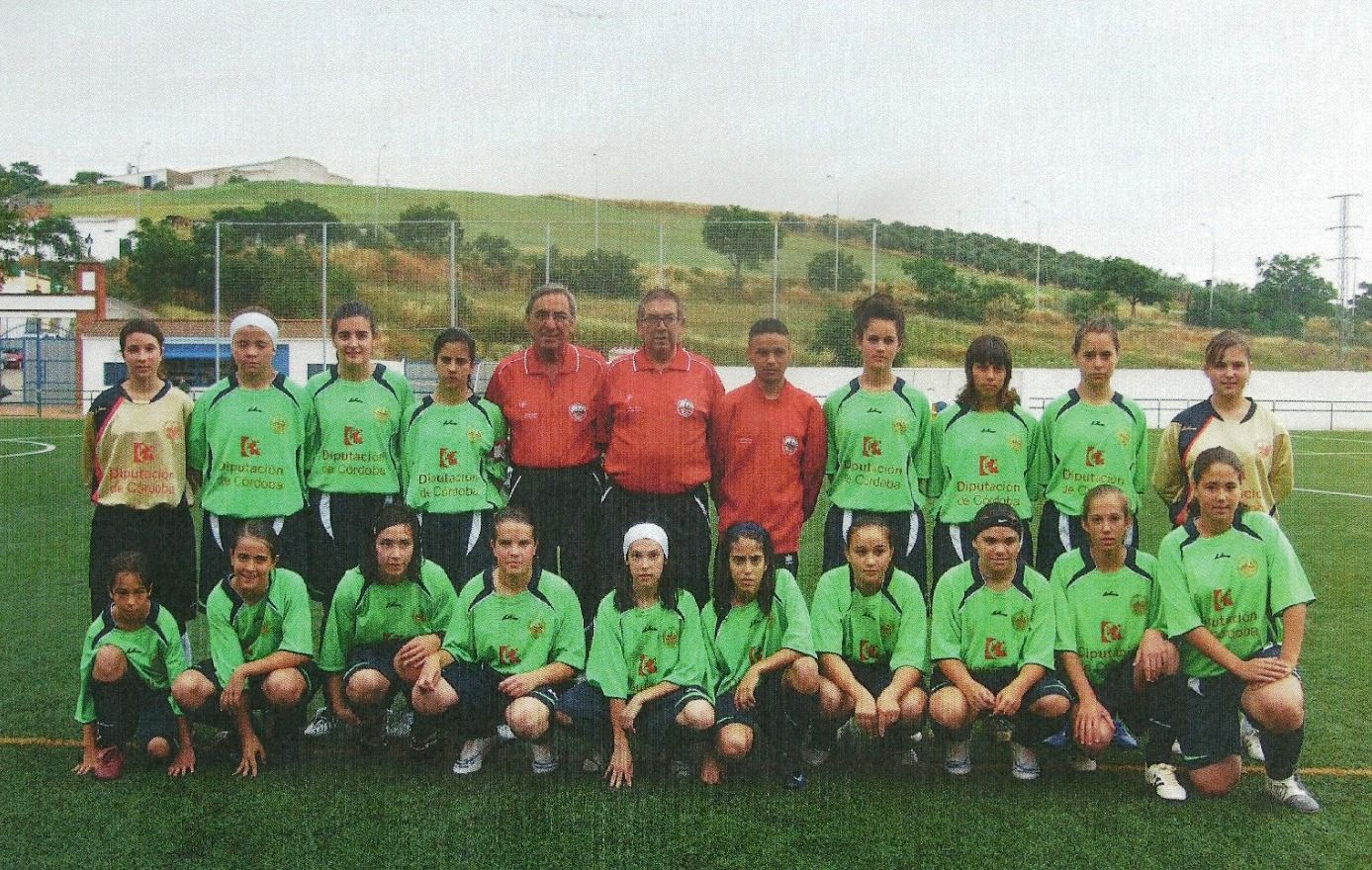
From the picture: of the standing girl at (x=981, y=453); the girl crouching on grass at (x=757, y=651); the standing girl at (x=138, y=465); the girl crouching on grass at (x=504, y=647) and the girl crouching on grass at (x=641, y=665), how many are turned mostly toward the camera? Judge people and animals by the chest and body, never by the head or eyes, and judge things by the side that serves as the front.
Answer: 5

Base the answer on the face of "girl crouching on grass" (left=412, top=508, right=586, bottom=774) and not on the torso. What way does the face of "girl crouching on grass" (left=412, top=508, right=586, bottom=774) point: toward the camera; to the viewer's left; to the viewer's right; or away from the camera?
toward the camera

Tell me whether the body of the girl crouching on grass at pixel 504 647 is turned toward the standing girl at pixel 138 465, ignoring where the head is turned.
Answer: no

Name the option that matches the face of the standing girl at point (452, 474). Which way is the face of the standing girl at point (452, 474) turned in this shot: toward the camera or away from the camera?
toward the camera

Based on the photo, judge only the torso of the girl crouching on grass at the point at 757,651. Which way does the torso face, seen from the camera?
toward the camera

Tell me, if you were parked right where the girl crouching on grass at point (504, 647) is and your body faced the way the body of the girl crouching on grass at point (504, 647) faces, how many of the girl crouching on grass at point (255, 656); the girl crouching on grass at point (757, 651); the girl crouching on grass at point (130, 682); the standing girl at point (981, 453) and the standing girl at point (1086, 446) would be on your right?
2

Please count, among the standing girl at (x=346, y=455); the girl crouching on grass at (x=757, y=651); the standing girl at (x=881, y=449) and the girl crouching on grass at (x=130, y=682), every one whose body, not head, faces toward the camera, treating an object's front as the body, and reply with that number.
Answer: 4

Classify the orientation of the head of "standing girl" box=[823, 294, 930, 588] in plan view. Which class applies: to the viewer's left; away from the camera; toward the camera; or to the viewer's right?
toward the camera

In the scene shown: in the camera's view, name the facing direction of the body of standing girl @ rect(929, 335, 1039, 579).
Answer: toward the camera

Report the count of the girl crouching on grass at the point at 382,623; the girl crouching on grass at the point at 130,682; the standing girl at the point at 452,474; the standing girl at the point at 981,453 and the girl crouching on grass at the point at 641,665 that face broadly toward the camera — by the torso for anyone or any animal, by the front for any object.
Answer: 5

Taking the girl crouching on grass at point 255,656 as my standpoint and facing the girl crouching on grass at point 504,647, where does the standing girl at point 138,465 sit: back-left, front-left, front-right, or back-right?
back-left

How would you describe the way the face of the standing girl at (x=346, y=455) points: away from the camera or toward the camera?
toward the camera

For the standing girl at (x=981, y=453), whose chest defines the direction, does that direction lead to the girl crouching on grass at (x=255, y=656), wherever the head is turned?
no

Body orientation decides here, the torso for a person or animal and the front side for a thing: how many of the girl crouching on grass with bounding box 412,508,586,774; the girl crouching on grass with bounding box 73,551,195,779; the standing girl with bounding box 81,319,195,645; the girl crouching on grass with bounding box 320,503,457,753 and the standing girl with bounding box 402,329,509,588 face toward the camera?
5

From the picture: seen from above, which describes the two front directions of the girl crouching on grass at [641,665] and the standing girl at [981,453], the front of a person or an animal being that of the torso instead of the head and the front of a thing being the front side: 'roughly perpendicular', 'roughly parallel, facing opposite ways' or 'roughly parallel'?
roughly parallel
